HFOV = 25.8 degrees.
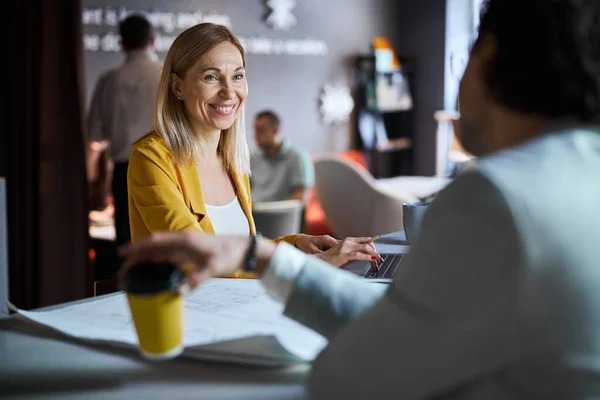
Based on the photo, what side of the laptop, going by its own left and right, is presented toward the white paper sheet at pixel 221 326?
left

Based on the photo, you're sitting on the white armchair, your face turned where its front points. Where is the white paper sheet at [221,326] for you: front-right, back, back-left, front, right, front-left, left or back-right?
back-right

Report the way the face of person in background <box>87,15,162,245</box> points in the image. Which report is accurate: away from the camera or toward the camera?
away from the camera

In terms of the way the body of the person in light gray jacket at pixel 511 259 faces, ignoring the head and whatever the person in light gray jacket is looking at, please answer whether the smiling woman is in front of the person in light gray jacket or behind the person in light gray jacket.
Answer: in front

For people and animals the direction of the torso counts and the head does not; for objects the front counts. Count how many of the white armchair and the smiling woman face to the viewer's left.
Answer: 0

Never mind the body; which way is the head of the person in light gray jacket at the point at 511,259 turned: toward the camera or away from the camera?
away from the camera

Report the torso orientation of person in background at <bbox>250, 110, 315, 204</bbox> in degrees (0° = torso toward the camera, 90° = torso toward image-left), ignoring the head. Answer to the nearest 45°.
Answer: approximately 45°

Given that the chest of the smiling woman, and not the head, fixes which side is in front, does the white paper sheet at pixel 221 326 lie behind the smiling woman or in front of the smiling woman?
in front

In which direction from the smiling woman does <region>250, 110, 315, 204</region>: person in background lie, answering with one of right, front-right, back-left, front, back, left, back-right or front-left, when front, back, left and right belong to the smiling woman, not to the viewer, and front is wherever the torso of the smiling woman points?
back-left

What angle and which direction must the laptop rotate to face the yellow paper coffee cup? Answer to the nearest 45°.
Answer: approximately 90° to its left

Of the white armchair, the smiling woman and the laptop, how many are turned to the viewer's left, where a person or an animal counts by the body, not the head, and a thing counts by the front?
1

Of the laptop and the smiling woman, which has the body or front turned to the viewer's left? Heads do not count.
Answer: the laptop

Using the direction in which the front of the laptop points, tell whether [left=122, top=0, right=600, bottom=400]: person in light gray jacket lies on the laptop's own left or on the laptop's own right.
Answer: on the laptop's own left

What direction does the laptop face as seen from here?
to the viewer's left
